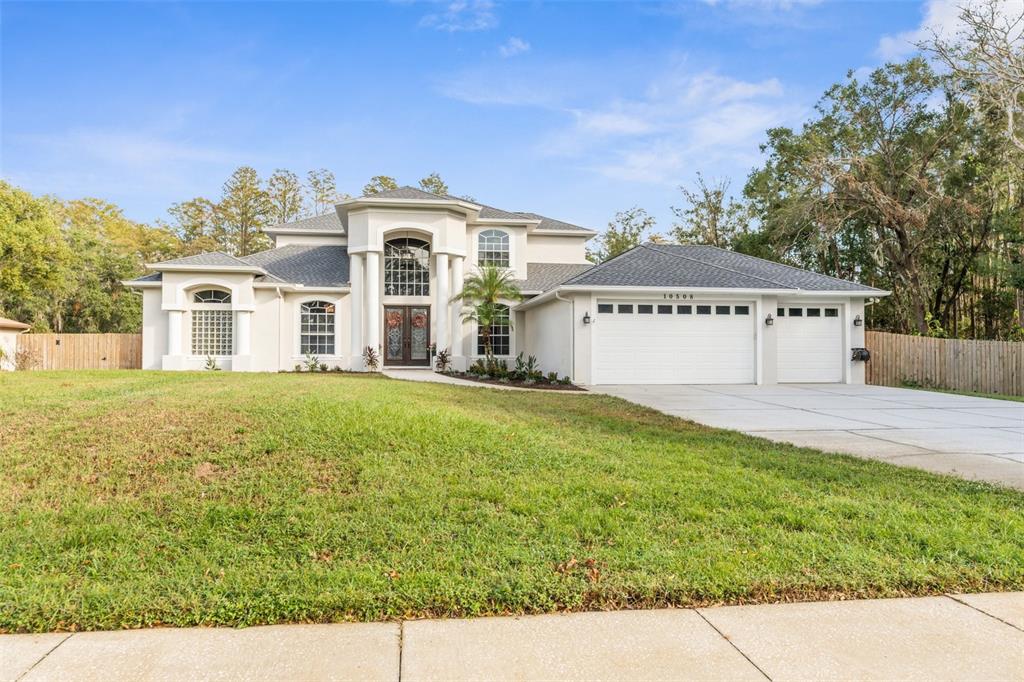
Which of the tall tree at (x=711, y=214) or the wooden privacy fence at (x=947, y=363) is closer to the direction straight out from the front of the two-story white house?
the wooden privacy fence

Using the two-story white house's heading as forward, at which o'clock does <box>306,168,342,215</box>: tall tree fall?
The tall tree is roughly at 5 o'clock from the two-story white house.

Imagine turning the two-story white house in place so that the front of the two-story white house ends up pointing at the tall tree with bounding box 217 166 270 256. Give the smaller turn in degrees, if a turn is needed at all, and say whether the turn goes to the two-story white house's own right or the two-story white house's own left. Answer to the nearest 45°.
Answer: approximately 135° to the two-story white house's own right

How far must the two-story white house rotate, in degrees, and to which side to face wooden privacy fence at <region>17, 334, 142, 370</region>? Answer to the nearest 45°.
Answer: approximately 90° to its right

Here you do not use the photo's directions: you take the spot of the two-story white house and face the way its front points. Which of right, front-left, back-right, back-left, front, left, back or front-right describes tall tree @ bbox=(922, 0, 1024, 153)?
left

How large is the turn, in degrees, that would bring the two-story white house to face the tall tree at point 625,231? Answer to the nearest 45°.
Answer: approximately 180°

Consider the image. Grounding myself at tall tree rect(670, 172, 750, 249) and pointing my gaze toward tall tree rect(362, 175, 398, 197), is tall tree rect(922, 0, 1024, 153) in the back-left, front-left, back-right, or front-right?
back-left

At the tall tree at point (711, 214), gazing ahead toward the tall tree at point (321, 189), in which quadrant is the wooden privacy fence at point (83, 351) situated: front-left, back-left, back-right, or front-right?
front-left

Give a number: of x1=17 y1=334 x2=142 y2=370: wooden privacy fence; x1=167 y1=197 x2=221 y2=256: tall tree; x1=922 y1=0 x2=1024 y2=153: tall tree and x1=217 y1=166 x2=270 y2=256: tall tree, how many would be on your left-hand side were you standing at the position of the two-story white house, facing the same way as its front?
1

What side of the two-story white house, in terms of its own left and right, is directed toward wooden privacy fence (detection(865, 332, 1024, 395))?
left

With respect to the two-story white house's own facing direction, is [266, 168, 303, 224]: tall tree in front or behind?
behind

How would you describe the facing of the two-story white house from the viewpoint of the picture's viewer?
facing the viewer
